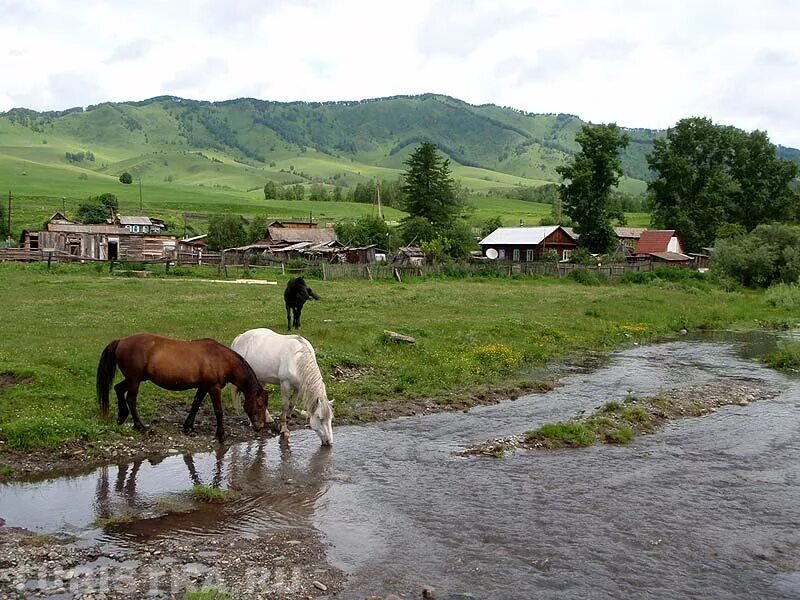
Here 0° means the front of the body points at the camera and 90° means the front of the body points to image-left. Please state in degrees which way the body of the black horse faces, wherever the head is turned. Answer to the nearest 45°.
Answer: approximately 225°

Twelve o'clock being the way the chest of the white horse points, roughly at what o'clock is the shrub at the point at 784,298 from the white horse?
The shrub is roughly at 9 o'clock from the white horse.

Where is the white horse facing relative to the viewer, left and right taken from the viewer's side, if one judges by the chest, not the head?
facing the viewer and to the right of the viewer

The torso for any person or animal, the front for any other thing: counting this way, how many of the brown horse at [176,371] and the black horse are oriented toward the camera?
0

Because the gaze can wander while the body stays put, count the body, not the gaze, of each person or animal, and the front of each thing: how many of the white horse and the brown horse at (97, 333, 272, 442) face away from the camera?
0

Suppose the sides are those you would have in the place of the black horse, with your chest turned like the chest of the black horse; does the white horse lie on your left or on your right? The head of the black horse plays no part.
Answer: on your right

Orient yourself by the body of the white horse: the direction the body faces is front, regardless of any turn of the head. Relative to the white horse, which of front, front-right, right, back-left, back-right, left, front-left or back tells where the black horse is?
back-left

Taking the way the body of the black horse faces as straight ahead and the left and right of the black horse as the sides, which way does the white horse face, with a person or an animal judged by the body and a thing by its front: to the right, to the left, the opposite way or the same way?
to the right

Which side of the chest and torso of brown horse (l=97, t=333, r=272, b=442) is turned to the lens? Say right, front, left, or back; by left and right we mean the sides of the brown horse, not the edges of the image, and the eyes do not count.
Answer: right
